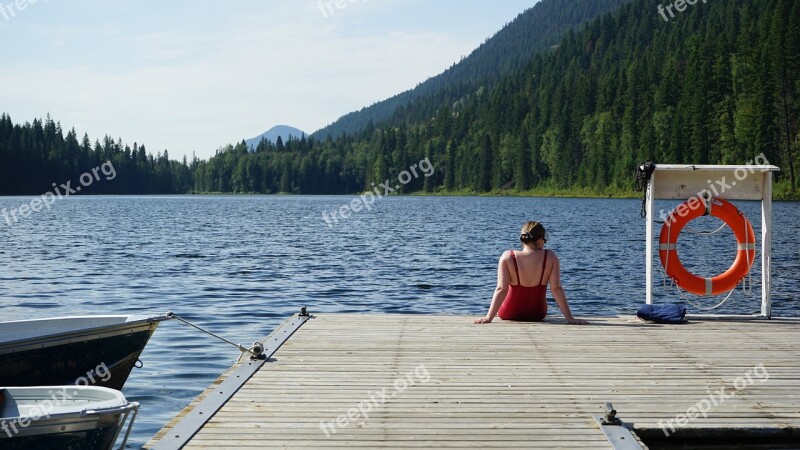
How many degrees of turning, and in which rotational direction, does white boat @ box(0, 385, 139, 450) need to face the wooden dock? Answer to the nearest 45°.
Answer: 0° — it already faces it

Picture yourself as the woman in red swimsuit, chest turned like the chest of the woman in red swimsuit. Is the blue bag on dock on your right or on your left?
on your right

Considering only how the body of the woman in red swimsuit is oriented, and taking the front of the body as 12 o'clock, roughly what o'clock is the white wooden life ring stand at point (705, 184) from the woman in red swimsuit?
The white wooden life ring stand is roughly at 2 o'clock from the woman in red swimsuit.

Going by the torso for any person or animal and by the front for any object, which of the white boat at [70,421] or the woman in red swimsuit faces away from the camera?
the woman in red swimsuit

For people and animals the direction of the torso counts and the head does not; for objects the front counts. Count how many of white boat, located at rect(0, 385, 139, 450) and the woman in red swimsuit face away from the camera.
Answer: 1

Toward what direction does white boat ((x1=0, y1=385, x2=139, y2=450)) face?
to the viewer's right

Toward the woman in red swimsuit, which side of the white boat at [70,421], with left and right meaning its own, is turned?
front

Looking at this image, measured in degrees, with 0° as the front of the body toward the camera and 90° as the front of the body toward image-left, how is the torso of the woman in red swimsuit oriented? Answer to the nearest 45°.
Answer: approximately 180°

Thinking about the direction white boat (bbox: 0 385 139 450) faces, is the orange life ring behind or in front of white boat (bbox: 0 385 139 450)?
in front

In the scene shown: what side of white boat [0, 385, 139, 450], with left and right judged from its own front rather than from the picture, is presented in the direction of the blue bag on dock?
front

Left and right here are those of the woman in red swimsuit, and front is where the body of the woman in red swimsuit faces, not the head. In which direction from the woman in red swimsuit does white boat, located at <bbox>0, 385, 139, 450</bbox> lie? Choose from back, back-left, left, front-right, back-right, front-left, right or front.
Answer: back-left
